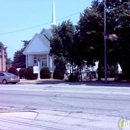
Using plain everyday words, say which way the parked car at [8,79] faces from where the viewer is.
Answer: facing away from the viewer and to the left of the viewer

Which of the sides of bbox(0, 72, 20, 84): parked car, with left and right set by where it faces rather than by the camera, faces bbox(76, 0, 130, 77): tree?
back

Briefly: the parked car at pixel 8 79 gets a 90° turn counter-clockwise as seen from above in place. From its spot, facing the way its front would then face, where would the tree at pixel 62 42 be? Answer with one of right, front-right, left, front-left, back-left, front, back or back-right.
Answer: back-left

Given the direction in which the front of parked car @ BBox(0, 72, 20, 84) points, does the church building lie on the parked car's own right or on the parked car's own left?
on the parked car's own right

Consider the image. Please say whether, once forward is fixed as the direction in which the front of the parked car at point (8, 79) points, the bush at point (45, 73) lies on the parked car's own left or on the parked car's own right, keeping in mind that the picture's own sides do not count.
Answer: on the parked car's own right

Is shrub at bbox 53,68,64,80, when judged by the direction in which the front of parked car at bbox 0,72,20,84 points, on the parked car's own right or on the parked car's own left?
on the parked car's own right
